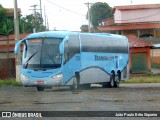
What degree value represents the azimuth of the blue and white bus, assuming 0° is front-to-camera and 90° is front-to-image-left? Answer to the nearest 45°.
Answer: approximately 45°
